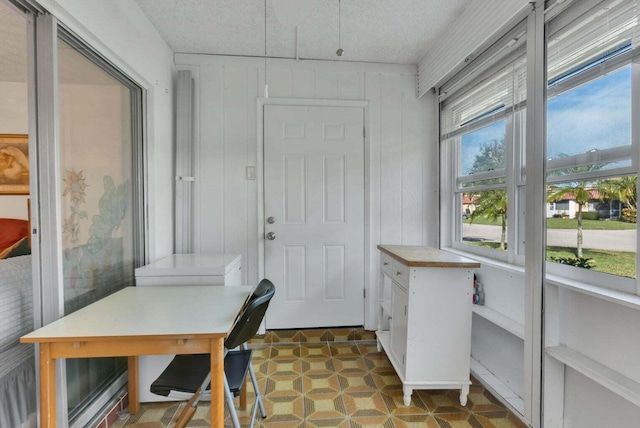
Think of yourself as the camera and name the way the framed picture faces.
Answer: facing the viewer

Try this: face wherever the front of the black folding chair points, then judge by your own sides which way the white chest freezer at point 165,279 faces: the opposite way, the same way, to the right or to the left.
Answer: to the left

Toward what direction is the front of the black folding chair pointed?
to the viewer's left

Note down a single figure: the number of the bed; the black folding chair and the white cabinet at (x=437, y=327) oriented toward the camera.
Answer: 1

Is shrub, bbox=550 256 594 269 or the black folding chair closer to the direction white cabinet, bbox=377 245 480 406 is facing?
the black folding chair

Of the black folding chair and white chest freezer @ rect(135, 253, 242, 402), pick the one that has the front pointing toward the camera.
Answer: the white chest freezer

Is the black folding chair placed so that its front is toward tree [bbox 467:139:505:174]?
no

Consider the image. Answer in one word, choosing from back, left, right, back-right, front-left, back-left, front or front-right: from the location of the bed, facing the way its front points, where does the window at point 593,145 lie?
front-left

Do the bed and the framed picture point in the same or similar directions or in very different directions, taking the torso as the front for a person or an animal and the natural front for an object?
same or similar directions

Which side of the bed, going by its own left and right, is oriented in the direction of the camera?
front

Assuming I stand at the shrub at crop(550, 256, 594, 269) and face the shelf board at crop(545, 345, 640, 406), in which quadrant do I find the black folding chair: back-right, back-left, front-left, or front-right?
front-right

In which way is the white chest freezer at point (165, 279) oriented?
toward the camera

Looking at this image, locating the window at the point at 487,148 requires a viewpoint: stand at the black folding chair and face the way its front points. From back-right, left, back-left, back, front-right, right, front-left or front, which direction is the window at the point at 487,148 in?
back

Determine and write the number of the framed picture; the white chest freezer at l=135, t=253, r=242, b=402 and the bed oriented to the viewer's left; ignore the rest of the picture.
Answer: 0

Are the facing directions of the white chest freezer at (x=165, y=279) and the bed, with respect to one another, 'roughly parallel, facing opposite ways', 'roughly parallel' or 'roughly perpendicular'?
roughly parallel

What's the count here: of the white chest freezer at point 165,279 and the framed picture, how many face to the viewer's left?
0

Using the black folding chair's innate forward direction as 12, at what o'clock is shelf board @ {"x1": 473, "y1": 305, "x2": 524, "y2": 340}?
The shelf board is roughly at 6 o'clock from the black folding chair.

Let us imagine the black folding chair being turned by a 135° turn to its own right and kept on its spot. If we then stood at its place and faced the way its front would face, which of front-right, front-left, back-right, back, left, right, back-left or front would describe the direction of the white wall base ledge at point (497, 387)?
front-right
